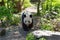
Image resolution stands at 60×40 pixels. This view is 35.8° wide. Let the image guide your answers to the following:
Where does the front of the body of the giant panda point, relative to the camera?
toward the camera

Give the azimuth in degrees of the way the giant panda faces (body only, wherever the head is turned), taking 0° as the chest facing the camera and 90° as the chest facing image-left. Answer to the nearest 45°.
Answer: approximately 0°
